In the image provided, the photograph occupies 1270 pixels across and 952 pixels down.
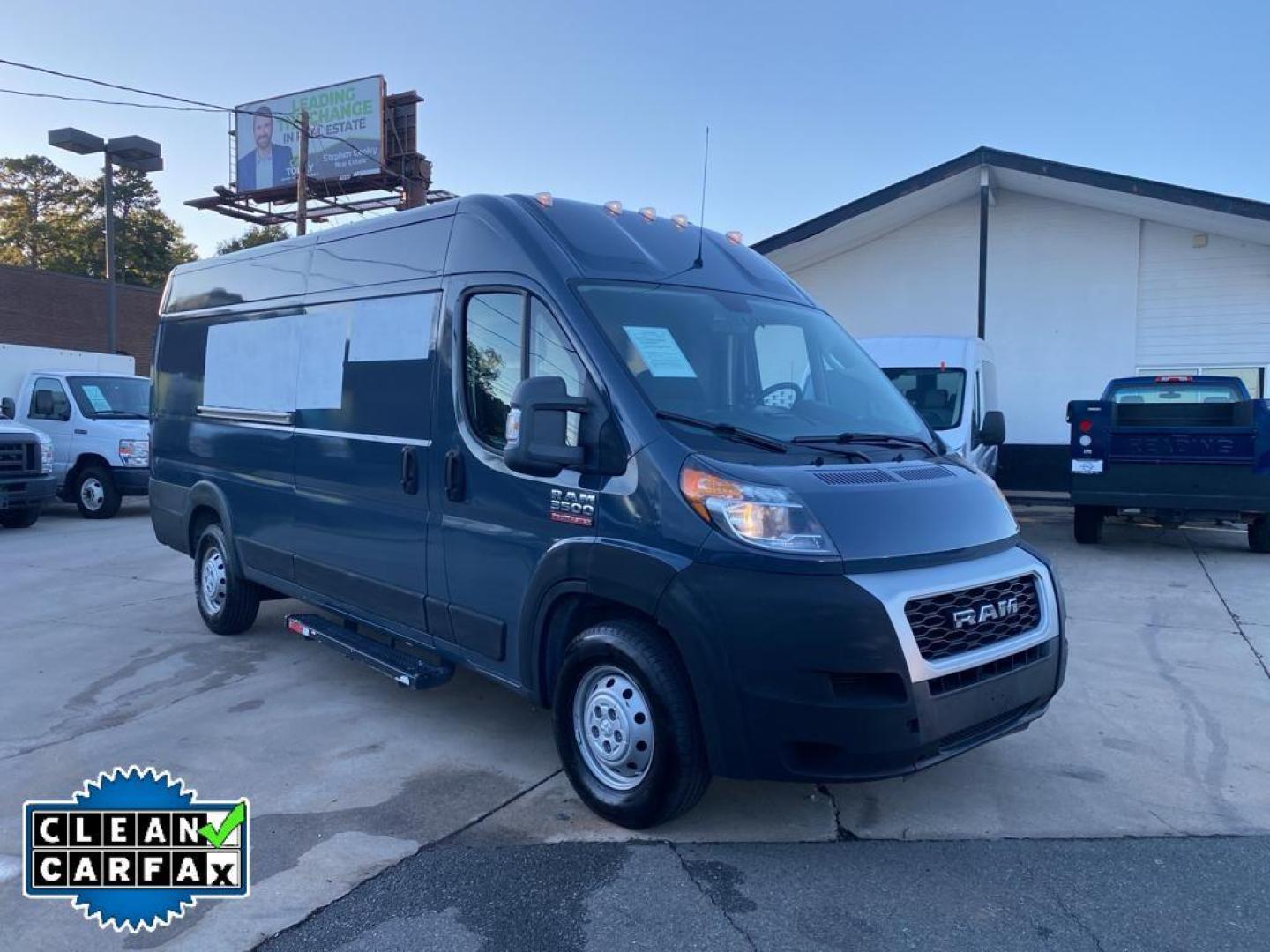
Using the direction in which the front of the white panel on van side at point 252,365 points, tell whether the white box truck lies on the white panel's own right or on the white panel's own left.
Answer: on the white panel's own right

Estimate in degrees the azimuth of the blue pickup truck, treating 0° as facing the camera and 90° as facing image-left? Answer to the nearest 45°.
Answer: approximately 180°

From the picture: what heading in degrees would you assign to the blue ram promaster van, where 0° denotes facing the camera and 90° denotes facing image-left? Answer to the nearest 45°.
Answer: approximately 315°

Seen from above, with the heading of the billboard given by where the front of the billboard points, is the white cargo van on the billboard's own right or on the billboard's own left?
on the billboard's own left

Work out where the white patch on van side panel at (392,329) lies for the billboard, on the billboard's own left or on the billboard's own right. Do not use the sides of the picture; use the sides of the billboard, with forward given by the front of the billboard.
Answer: on the billboard's own left

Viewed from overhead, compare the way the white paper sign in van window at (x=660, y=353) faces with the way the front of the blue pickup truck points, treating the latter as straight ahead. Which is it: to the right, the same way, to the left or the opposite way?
to the right

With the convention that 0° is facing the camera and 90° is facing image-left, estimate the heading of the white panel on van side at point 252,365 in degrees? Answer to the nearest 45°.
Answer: approximately 45°

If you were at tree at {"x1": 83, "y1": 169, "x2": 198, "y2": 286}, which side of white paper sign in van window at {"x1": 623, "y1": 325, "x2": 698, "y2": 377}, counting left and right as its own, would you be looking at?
back

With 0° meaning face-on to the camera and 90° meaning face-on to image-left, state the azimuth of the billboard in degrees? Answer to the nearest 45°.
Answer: approximately 45°

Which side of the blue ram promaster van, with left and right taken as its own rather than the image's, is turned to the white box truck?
back

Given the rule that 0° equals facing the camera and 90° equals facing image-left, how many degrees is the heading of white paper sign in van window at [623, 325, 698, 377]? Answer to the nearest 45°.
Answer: approximately 315°

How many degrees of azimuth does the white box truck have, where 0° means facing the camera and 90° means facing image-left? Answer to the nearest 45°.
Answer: approximately 315°
